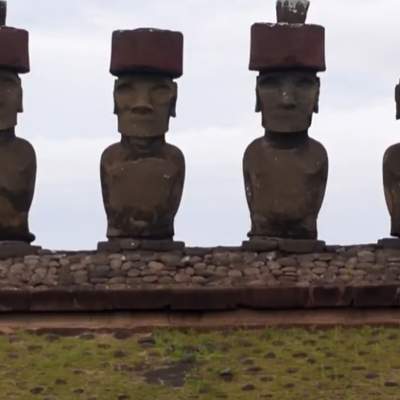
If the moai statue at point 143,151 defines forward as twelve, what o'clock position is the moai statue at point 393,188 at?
the moai statue at point 393,188 is roughly at 9 o'clock from the moai statue at point 143,151.

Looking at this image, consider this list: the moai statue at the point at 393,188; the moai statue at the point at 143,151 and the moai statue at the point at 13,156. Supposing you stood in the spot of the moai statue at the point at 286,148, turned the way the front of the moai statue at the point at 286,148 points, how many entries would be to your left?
1

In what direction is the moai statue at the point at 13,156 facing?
toward the camera

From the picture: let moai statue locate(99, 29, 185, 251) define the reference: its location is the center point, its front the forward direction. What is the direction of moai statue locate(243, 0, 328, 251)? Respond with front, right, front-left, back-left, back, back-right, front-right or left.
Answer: left

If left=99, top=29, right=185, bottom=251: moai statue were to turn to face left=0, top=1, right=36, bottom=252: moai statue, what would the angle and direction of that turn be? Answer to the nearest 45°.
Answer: approximately 90° to its right

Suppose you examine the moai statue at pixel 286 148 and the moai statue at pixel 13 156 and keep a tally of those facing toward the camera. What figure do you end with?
2

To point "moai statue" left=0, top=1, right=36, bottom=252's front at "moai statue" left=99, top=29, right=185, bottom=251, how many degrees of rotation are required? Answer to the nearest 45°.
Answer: approximately 90° to its left

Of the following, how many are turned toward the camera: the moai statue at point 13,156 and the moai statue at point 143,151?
2

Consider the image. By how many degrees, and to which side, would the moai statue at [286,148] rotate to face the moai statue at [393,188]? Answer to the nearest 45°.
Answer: approximately 90° to its left

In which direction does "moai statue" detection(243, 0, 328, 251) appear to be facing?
toward the camera

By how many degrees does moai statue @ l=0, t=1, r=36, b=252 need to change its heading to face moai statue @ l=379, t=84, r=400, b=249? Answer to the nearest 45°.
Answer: approximately 90° to its left
